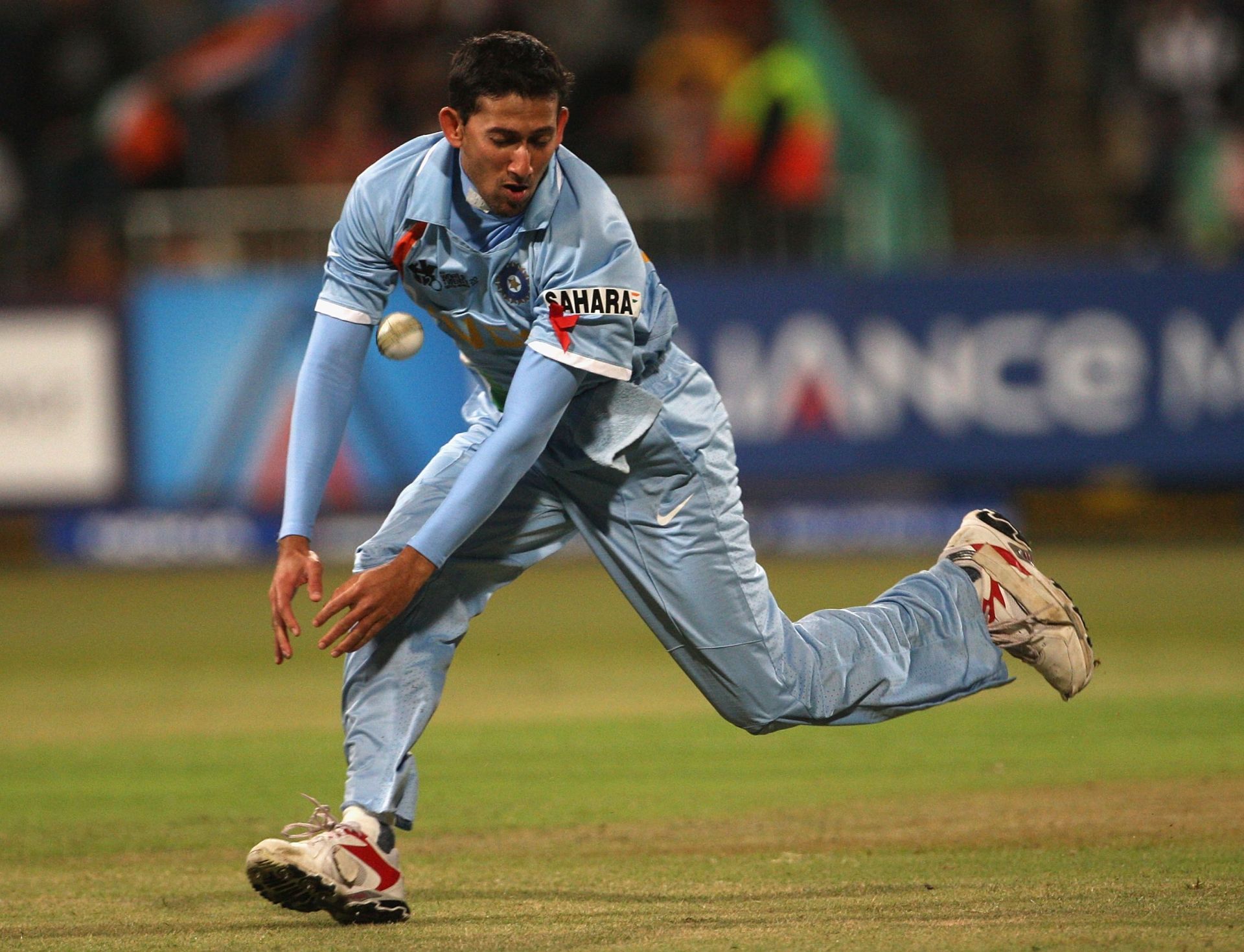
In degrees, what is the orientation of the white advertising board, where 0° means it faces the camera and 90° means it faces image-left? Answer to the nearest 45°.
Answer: approximately 0°

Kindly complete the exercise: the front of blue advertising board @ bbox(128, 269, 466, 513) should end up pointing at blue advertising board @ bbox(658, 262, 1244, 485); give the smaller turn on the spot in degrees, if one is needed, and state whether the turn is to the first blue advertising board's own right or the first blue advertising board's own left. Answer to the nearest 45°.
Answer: approximately 90° to the first blue advertising board's own left

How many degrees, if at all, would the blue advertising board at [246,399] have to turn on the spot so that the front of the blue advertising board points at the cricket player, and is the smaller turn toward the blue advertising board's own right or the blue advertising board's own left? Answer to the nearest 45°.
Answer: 0° — it already faces them

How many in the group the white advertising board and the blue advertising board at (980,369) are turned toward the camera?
2

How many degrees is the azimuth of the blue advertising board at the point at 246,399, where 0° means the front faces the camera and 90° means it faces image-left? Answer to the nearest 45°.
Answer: approximately 0°

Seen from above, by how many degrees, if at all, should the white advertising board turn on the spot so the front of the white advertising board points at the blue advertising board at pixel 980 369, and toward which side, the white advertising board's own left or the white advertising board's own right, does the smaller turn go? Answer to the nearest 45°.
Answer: approximately 90° to the white advertising board's own left

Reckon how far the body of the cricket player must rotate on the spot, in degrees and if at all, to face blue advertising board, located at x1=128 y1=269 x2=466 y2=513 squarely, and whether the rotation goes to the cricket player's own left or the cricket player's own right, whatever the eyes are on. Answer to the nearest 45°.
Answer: approximately 135° to the cricket player's own right

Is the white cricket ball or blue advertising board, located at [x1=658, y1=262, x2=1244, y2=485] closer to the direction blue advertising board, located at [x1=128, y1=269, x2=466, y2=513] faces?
the white cricket ball

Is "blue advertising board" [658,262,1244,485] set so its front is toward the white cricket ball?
yes

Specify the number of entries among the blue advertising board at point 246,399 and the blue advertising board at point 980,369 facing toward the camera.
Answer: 2
